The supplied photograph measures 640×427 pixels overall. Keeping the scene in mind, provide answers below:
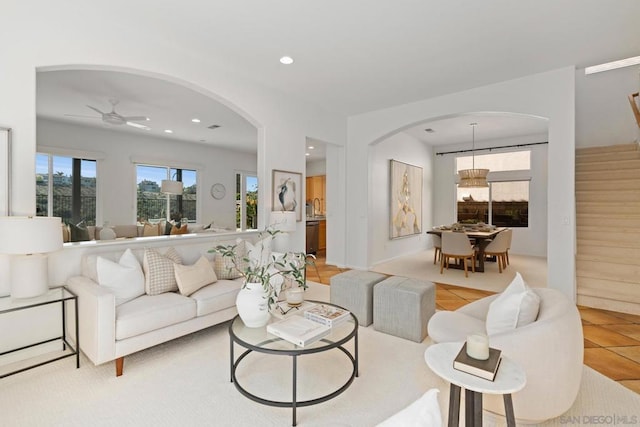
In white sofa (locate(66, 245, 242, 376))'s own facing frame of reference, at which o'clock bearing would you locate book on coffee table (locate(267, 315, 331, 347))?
The book on coffee table is roughly at 12 o'clock from the white sofa.

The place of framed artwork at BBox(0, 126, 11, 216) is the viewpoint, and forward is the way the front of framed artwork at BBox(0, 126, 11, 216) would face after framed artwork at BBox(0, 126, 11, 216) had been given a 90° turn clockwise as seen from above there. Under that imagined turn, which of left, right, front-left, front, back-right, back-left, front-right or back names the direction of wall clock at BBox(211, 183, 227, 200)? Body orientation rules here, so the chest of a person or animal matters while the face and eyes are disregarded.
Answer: back

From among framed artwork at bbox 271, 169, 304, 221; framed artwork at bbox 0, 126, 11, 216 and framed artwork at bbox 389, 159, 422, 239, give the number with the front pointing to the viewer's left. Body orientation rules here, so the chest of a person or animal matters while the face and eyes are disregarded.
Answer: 0

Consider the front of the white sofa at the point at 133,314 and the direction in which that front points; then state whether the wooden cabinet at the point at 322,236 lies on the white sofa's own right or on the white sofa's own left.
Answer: on the white sofa's own left

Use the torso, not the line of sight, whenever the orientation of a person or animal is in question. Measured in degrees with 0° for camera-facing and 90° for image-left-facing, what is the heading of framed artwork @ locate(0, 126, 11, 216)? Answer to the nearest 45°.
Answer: approximately 315°

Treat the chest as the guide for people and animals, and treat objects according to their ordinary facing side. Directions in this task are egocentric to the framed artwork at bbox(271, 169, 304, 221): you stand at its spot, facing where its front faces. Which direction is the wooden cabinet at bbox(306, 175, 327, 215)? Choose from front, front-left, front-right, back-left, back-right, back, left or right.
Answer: back-left

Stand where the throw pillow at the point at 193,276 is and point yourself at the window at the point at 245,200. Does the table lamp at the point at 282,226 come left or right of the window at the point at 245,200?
right

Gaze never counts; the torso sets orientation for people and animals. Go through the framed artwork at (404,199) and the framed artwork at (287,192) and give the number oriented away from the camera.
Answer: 0

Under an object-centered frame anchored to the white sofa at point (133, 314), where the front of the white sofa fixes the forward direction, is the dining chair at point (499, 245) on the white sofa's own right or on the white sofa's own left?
on the white sofa's own left

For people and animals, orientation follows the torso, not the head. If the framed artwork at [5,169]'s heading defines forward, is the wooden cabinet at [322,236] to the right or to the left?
on its left

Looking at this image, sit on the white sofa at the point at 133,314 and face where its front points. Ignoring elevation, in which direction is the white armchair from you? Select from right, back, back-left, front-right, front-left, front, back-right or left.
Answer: front

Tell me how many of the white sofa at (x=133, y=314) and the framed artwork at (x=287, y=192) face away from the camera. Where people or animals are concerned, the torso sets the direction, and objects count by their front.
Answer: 0

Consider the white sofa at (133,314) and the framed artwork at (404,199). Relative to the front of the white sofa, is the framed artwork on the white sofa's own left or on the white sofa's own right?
on the white sofa's own left

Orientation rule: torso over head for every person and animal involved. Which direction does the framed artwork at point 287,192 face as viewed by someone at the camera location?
facing the viewer and to the right of the viewer

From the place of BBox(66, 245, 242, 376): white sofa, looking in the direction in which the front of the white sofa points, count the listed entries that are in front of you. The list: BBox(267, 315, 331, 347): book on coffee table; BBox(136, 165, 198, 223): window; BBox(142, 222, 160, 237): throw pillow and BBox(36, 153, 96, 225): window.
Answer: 1
